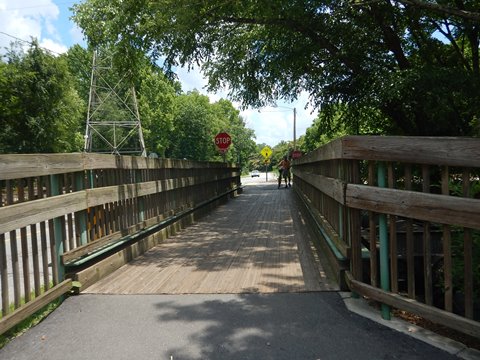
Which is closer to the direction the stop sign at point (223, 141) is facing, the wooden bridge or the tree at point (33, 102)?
the wooden bridge

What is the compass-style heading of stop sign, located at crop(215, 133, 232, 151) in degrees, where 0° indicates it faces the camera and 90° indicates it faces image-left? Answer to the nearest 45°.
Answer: approximately 0°

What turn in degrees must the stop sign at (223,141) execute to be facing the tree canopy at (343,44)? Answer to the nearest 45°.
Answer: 0° — it already faces it

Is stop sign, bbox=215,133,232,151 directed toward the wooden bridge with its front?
yes
